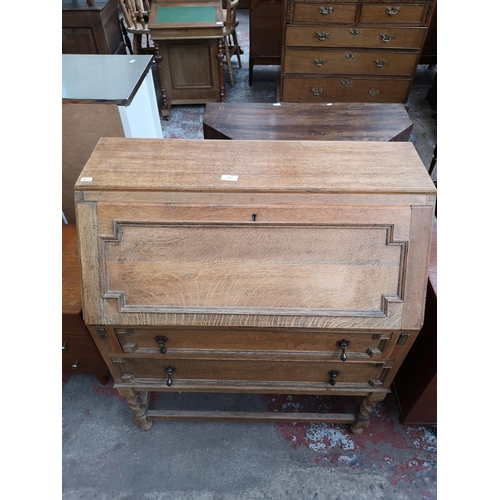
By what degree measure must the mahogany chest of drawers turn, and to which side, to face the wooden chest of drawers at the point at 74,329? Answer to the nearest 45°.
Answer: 0° — it already faces it

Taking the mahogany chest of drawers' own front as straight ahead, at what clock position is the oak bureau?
The oak bureau is roughly at 12 o'clock from the mahogany chest of drawers.

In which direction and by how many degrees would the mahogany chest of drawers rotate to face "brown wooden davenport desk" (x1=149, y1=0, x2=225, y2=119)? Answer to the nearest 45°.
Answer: approximately 90° to its right

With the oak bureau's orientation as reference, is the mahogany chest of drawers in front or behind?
behind

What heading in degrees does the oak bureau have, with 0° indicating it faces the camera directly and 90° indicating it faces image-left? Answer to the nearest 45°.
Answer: approximately 0°

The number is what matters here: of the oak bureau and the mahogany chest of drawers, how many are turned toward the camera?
2

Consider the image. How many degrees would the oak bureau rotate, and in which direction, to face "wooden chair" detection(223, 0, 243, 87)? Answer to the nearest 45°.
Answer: approximately 180°
